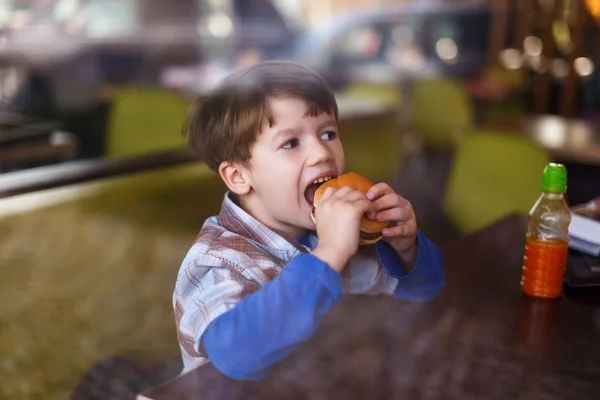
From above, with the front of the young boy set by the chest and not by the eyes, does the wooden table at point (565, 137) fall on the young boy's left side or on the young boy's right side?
on the young boy's left side

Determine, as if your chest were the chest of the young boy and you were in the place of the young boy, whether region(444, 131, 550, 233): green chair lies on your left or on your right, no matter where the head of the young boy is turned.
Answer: on your left

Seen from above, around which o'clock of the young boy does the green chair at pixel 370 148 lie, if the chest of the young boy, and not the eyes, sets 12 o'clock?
The green chair is roughly at 8 o'clock from the young boy.

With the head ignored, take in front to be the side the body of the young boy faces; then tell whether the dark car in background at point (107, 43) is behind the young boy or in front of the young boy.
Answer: behind

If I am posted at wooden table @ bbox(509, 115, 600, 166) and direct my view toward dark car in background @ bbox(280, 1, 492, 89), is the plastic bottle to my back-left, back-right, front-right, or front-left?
back-left

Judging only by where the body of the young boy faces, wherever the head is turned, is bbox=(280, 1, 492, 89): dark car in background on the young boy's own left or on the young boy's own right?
on the young boy's own left

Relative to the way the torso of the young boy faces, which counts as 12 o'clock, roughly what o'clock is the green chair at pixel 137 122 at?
The green chair is roughly at 7 o'clock from the young boy.

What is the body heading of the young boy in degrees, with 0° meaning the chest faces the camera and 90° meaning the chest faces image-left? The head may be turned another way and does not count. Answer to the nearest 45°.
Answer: approximately 315°
